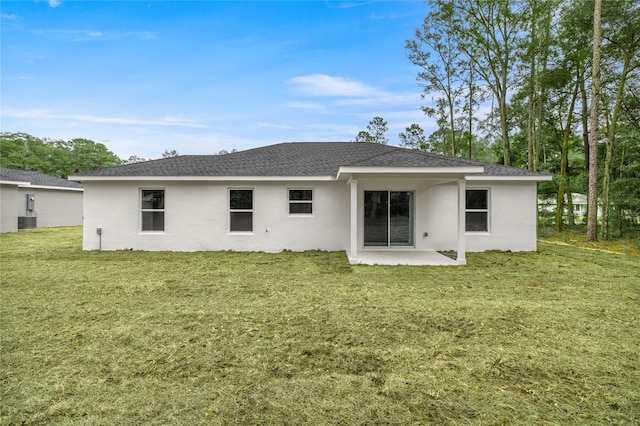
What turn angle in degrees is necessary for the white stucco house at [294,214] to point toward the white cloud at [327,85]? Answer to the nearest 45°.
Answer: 0° — it already faces it

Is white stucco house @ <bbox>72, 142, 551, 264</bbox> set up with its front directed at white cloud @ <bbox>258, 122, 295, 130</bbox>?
yes

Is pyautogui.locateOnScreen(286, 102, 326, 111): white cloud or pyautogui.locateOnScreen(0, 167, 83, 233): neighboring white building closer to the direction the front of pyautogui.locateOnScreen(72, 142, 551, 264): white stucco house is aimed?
the white cloud

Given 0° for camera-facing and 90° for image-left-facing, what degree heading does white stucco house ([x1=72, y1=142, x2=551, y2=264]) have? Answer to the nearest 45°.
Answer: approximately 180°

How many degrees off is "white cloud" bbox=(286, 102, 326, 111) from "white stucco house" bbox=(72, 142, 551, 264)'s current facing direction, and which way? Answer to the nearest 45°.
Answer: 0° — it already faces it

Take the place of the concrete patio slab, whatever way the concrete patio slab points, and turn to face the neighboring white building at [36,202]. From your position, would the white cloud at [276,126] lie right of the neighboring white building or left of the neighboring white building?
right

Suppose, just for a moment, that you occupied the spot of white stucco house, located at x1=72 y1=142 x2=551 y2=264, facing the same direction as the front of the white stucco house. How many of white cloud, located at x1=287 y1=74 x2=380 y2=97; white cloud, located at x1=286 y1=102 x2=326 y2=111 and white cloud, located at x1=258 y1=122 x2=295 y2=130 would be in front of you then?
3
